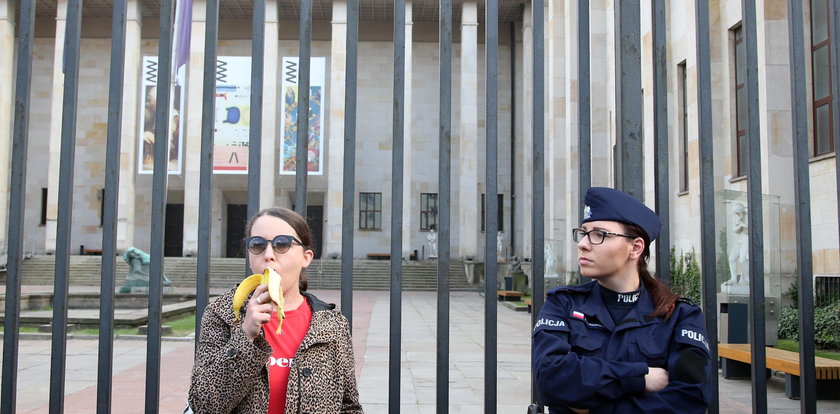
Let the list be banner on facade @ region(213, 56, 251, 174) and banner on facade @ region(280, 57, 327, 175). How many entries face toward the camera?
2

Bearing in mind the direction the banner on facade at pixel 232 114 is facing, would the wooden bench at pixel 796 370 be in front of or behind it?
in front

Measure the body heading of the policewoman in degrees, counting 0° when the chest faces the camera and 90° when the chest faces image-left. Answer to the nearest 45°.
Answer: approximately 0°

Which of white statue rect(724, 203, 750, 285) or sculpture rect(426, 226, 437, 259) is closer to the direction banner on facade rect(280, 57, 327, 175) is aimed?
the white statue

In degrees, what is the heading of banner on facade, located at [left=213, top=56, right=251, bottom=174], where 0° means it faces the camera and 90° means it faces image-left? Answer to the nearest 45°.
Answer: approximately 0°

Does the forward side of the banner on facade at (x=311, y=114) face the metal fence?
yes

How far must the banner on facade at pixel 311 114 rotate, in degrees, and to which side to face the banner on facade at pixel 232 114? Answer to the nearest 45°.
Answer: approximately 90° to its right

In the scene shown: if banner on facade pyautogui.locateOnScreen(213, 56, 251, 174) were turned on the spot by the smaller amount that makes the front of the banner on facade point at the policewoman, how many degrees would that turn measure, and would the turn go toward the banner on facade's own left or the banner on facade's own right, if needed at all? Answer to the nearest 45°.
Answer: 0° — it already faces them

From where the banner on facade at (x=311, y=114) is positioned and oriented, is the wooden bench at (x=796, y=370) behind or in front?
in front

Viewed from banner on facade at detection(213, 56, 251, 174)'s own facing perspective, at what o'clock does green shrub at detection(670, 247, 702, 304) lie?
The green shrub is roughly at 11 o'clock from the banner on facade.

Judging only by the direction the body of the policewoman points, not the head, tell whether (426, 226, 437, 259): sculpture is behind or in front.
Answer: behind
